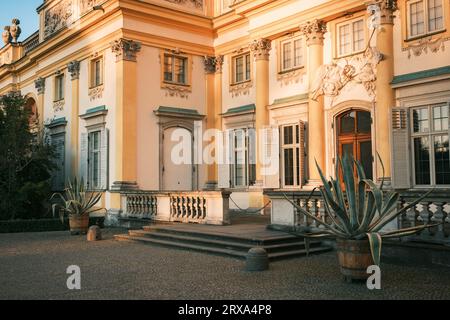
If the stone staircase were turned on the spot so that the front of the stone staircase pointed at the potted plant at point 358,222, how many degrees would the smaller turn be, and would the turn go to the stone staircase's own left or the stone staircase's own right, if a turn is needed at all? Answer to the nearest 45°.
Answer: approximately 90° to the stone staircase's own left

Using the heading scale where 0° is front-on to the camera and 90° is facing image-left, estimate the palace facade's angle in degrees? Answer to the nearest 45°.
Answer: approximately 45°

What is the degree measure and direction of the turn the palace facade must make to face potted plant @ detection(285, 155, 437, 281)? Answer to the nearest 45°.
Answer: approximately 45° to its left

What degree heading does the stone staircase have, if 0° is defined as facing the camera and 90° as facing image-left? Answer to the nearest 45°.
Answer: approximately 45°

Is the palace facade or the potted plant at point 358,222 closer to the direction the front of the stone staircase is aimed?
the potted plant

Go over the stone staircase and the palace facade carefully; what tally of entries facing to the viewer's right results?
0
